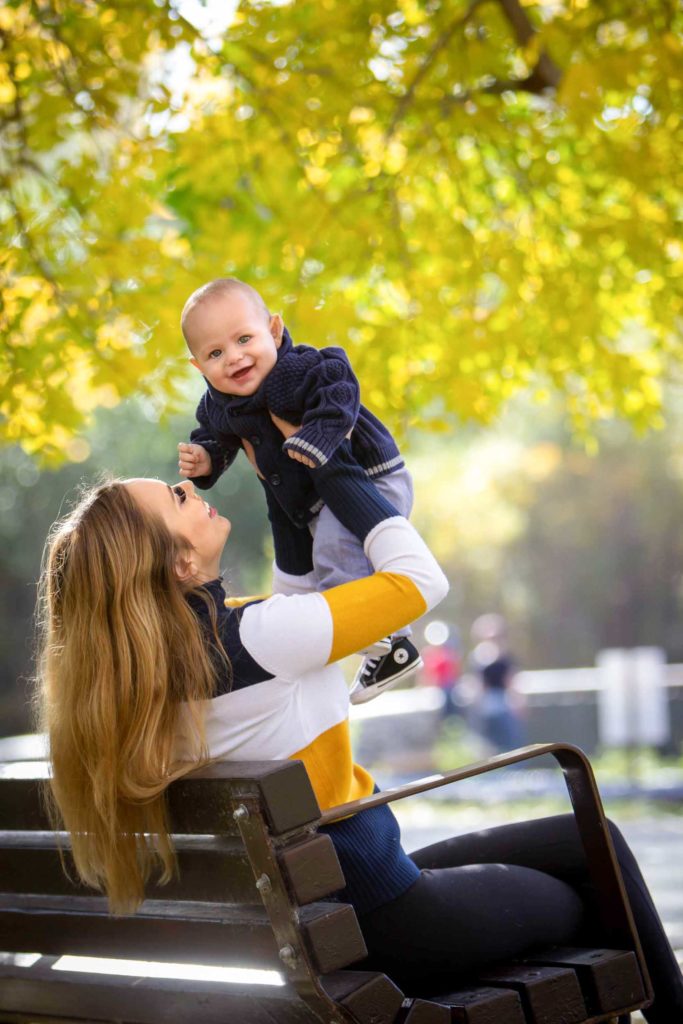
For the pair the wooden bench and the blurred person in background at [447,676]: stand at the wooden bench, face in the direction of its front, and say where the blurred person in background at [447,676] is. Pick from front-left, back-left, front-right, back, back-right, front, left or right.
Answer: front-left

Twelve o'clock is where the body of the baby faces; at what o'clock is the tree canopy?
The tree canopy is roughly at 5 o'clock from the baby.

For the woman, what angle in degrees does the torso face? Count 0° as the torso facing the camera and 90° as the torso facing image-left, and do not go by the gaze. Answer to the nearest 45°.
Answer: approximately 270°

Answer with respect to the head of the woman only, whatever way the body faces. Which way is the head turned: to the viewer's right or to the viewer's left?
to the viewer's right

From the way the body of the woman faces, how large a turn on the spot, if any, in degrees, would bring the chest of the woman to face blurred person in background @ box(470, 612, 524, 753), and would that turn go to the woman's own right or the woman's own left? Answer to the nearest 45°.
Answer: approximately 90° to the woman's own left

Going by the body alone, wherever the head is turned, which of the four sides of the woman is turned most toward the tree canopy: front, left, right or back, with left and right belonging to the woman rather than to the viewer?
left

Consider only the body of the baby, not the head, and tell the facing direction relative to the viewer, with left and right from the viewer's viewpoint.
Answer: facing the viewer and to the left of the viewer

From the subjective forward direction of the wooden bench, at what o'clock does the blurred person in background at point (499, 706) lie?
The blurred person in background is roughly at 11 o'clock from the wooden bench.

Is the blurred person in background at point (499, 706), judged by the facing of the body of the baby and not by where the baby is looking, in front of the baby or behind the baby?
behind

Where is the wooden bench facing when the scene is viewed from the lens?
facing away from the viewer and to the right of the viewer

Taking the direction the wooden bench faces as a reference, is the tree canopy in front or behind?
in front
